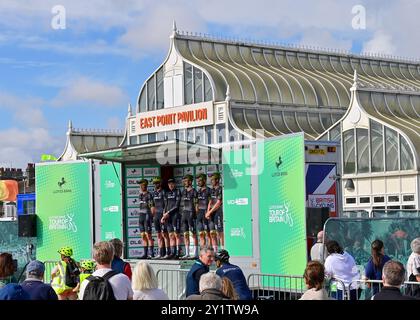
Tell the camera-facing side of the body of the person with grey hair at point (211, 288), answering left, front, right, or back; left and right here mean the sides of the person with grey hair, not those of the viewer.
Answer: back

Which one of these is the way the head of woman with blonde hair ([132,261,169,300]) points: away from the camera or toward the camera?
away from the camera

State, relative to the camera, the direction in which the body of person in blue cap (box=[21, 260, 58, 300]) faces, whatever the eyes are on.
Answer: away from the camera

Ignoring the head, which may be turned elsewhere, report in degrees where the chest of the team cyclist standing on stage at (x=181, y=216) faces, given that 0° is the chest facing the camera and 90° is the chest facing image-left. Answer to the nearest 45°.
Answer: approximately 45°

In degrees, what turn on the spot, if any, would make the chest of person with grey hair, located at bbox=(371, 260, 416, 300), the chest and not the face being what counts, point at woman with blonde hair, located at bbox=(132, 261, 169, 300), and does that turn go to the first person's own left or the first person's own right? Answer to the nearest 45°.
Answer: approximately 90° to the first person's own left

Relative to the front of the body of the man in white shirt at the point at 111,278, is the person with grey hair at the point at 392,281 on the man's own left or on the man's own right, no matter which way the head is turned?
on the man's own right

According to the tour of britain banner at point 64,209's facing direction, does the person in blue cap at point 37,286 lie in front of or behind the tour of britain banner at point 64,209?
in front

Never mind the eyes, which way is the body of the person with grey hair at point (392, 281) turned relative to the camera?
away from the camera

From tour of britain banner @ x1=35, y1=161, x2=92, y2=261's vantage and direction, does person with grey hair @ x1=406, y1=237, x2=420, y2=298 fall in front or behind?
in front

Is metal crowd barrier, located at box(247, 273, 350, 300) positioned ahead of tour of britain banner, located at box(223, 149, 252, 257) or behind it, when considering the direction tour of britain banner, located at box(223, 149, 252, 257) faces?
ahead

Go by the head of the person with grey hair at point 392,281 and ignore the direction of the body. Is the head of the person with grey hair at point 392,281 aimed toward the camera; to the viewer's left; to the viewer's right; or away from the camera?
away from the camera

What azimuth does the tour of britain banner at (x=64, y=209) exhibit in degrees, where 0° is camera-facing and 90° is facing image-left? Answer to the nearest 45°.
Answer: approximately 0°

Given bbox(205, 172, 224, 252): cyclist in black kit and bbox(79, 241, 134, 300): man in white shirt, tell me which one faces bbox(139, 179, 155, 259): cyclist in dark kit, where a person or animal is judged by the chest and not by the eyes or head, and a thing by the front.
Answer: the man in white shirt

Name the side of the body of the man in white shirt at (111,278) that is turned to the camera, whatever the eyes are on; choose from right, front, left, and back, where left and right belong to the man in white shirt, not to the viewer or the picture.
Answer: back
